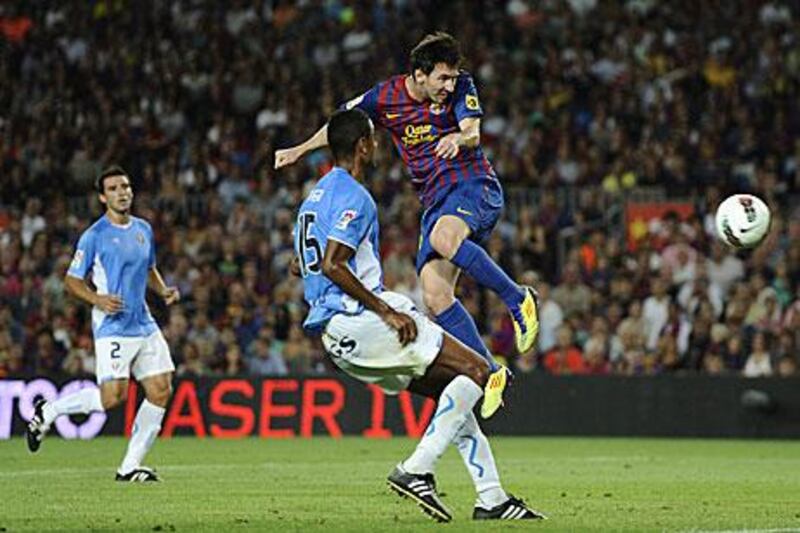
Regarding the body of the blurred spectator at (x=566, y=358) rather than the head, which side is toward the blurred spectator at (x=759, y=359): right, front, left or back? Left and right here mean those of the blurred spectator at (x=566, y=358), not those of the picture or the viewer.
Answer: left

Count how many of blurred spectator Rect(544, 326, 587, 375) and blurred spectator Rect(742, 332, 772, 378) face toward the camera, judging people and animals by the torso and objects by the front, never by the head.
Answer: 2

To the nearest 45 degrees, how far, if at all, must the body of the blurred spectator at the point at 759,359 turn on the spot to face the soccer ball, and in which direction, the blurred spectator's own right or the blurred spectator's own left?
0° — they already face it

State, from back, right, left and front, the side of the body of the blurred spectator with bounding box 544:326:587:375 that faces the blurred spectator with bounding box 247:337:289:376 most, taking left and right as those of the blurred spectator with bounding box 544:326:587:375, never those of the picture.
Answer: right

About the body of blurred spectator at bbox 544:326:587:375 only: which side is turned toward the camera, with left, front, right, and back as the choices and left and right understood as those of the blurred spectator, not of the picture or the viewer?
front

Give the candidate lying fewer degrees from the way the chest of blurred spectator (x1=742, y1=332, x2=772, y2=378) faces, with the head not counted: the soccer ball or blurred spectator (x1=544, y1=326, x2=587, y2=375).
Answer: the soccer ball

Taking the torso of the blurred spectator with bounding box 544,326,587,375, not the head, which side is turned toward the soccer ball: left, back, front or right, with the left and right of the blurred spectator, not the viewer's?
front

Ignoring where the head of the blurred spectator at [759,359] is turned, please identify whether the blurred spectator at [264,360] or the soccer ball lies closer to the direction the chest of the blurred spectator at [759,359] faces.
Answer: the soccer ball

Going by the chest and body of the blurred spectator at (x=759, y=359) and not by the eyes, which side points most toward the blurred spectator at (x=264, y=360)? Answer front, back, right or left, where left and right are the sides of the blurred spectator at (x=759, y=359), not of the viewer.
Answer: right

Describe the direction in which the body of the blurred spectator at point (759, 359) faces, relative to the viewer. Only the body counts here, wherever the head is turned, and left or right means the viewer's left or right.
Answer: facing the viewer
